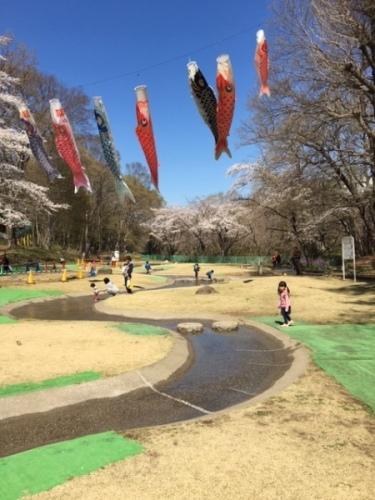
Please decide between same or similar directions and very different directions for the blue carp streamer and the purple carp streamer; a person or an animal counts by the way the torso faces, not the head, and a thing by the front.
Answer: same or similar directions

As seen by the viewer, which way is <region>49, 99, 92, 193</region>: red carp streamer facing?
to the viewer's left

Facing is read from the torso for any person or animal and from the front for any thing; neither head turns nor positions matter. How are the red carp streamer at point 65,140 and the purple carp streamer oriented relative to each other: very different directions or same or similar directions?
same or similar directions

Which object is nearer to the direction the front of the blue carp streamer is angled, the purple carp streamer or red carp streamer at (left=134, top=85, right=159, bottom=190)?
the purple carp streamer

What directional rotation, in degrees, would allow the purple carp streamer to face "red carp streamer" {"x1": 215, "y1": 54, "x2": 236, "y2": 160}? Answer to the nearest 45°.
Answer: approximately 135° to its left

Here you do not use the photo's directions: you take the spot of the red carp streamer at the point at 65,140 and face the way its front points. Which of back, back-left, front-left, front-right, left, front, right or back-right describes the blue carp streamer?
back-left

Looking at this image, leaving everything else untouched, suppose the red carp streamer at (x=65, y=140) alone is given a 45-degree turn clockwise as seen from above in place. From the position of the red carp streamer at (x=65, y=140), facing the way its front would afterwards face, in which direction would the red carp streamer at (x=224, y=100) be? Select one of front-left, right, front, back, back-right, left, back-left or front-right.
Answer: back

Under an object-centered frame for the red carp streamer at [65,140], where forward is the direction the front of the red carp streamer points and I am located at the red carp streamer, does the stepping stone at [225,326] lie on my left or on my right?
on my left

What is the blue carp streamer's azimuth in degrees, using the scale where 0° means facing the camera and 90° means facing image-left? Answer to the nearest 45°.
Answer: approximately 90°

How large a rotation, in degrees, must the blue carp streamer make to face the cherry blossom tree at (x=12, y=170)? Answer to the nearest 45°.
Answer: approximately 45° to its right

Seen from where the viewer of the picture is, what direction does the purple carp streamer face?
facing to the left of the viewer

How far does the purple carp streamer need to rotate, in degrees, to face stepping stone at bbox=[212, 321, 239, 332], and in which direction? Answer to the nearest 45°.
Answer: approximately 135° to its left
